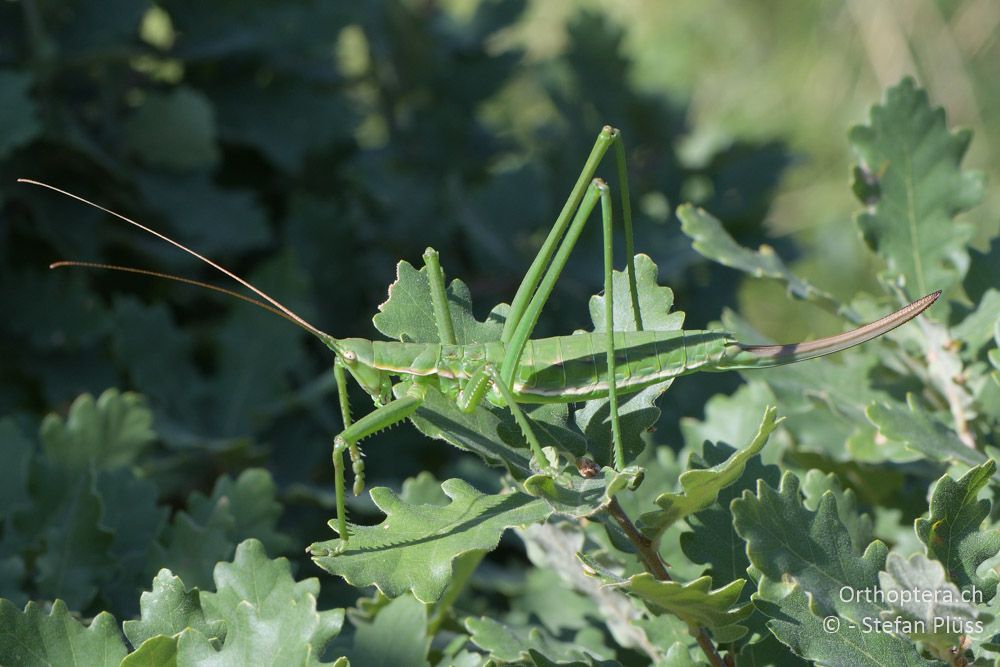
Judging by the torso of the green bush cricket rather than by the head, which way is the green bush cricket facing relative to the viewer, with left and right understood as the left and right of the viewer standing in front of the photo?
facing to the left of the viewer
